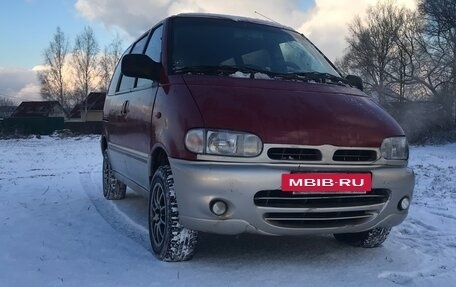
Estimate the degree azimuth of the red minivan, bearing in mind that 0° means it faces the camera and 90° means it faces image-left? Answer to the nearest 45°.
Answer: approximately 315°

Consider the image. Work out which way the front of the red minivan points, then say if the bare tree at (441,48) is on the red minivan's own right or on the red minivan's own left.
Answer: on the red minivan's own left
